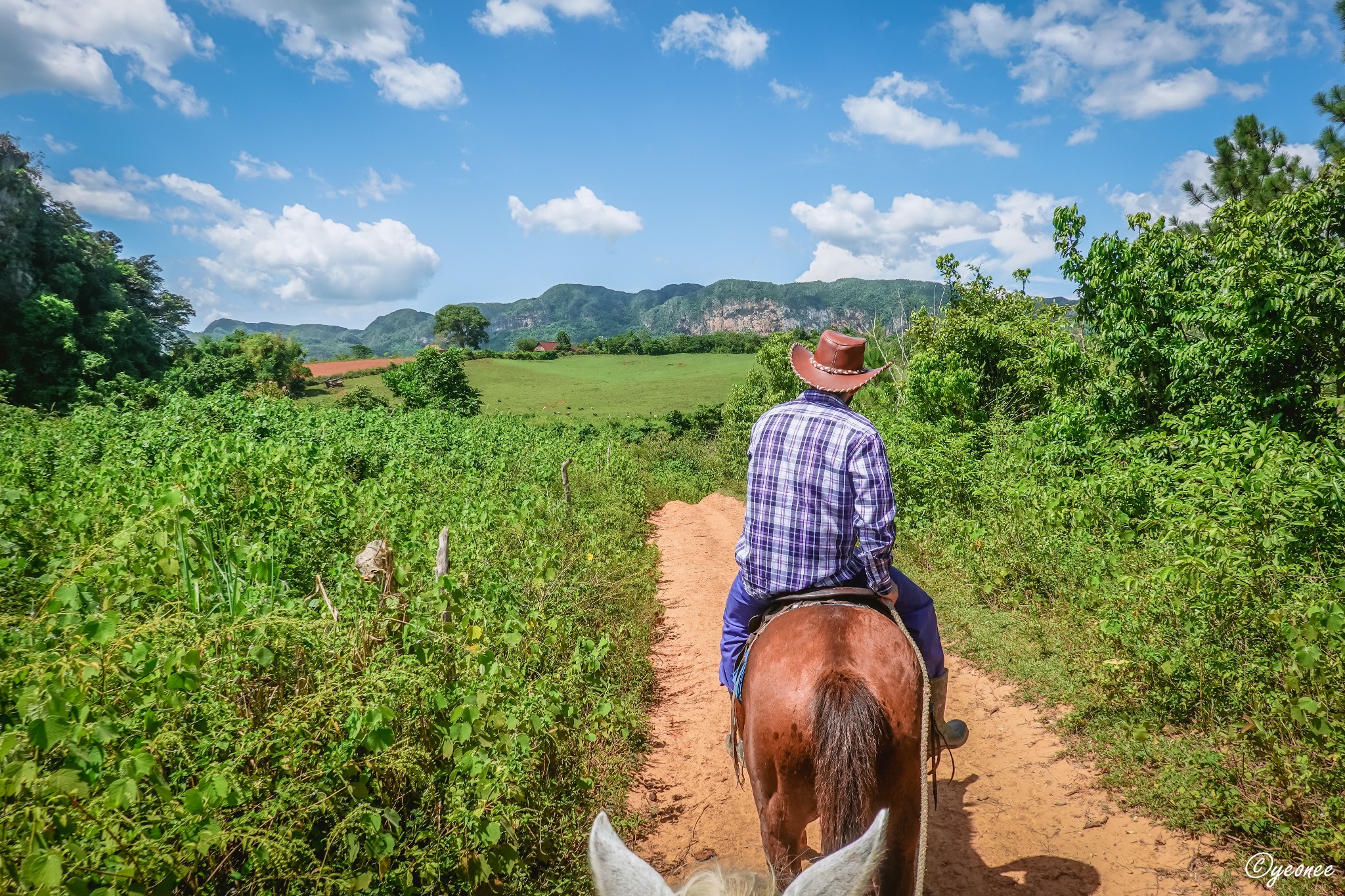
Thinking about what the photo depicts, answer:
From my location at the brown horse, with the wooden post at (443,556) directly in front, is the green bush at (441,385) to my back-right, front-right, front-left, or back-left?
front-right

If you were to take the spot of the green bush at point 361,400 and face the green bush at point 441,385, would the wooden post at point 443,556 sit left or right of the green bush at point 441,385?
right

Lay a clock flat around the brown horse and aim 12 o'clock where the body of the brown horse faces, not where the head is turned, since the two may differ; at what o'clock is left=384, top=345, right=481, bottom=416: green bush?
The green bush is roughly at 11 o'clock from the brown horse.

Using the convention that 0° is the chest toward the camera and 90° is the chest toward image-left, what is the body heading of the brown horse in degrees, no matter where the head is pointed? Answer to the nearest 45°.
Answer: approximately 180°

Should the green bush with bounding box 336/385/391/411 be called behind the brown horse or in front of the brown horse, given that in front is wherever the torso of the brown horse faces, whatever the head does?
in front

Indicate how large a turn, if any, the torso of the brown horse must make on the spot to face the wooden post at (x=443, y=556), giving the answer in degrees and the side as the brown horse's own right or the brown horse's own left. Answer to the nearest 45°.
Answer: approximately 45° to the brown horse's own left
